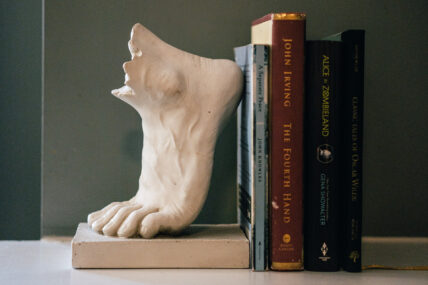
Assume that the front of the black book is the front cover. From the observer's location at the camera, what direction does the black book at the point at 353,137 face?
facing to the right of the viewer

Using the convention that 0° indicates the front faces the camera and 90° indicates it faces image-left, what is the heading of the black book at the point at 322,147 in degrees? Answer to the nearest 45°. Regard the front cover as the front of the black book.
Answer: approximately 270°

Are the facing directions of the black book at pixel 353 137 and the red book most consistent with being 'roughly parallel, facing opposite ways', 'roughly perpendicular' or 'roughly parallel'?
roughly parallel

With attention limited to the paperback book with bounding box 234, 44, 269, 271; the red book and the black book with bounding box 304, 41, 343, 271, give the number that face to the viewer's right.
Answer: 3

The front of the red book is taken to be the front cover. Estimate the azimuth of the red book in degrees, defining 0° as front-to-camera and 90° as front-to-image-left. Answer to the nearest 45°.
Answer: approximately 270°

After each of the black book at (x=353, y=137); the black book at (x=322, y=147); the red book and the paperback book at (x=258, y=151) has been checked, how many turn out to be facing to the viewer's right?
4

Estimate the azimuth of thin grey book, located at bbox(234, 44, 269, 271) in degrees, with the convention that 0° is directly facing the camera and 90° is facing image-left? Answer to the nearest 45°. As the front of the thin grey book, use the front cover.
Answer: approximately 270°
